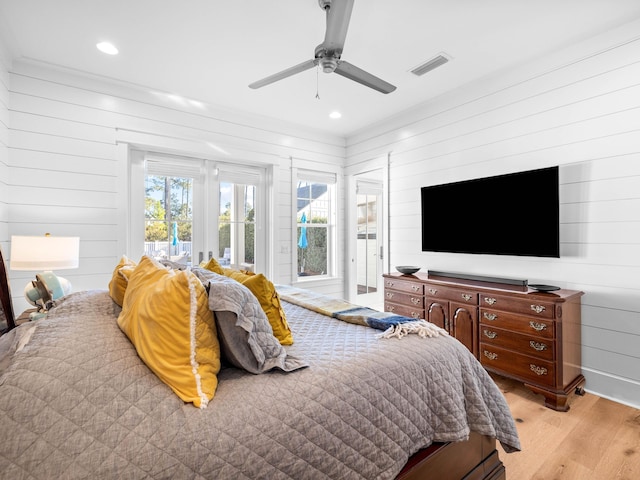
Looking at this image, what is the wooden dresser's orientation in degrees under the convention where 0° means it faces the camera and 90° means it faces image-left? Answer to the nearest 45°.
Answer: approximately 45°

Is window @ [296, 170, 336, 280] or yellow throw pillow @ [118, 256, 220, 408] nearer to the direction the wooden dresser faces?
the yellow throw pillow

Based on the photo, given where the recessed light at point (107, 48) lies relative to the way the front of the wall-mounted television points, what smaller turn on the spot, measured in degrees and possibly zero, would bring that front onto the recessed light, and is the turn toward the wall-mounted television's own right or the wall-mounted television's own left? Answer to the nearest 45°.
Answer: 0° — it already faces it

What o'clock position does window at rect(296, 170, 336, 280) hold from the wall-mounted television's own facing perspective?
The window is roughly at 2 o'clock from the wall-mounted television.

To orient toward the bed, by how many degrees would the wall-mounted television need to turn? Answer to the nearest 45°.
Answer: approximately 45° to its left

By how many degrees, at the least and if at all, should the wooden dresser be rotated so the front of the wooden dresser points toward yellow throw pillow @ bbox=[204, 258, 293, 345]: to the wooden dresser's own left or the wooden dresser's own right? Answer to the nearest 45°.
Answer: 0° — it already faces it

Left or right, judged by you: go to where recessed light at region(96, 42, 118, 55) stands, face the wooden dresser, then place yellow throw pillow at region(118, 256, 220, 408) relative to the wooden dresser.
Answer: right

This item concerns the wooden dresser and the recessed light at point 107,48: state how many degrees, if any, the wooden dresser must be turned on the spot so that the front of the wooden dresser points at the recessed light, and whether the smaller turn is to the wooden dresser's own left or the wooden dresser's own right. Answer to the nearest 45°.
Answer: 0° — it already faces it

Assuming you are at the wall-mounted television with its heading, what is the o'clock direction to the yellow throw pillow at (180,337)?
The yellow throw pillow is roughly at 11 o'clock from the wall-mounted television.

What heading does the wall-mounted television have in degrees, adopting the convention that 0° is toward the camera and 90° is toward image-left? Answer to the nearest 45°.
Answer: approximately 45°
